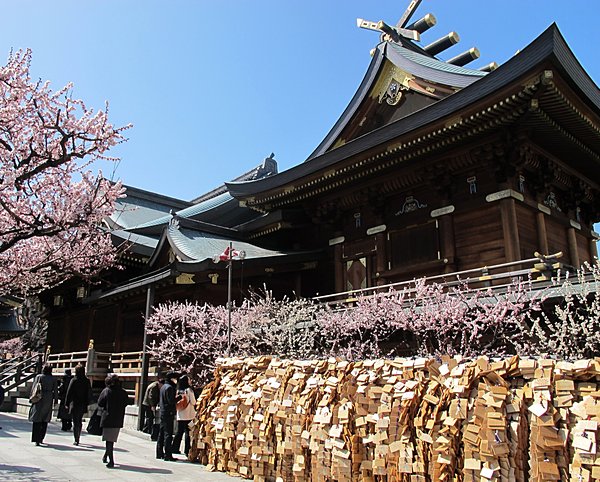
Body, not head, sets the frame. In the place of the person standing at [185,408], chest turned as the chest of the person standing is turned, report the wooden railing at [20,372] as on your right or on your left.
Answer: on your left

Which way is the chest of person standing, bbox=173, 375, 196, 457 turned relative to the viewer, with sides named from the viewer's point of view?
facing away from the viewer and to the right of the viewer

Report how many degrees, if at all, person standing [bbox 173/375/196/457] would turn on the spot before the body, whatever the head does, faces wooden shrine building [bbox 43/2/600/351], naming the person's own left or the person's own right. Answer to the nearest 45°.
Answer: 0° — they already face it

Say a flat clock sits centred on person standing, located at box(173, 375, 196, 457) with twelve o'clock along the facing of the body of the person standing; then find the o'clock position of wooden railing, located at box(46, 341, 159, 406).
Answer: The wooden railing is roughly at 10 o'clock from the person standing.

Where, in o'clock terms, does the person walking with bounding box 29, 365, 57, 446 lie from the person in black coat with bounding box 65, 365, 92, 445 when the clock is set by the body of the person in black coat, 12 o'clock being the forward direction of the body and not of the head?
The person walking is roughly at 8 o'clock from the person in black coat.

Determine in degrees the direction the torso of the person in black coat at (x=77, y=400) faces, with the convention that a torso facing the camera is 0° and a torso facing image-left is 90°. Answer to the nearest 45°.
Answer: approximately 180°

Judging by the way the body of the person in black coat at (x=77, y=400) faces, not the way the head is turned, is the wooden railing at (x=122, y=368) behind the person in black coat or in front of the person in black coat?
in front
